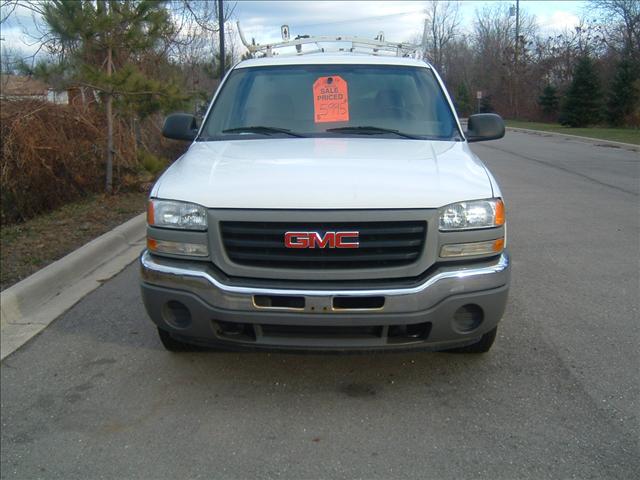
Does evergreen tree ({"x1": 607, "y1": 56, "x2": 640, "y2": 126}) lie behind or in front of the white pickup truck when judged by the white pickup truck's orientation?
behind

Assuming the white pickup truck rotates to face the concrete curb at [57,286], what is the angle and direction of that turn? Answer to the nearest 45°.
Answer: approximately 135° to its right

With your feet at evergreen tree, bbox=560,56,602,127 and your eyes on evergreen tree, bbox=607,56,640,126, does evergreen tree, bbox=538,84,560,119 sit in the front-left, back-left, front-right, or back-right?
back-left

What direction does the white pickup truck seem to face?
toward the camera

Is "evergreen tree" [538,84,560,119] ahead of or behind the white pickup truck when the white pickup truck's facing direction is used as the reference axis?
behind

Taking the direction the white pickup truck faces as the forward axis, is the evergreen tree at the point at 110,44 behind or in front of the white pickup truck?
behind

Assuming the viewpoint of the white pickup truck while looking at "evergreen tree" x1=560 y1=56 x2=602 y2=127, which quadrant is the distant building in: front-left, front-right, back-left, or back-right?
front-left

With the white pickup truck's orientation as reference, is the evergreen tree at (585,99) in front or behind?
behind
